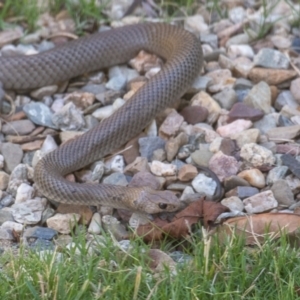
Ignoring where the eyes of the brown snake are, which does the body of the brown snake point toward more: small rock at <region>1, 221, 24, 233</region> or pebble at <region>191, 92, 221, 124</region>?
the pebble

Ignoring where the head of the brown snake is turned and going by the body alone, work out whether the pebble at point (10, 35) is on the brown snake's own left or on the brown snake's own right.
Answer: on the brown snake's own left

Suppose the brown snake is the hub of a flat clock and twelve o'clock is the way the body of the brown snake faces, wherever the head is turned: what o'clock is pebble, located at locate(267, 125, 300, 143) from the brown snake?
The pebble is roughly at 1 o'clock from the brown snake.

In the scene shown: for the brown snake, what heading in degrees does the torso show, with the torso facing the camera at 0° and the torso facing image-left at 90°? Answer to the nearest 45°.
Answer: approximately 270°

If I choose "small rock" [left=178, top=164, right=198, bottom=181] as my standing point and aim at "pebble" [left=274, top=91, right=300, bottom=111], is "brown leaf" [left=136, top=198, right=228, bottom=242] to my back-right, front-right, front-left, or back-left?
back-right

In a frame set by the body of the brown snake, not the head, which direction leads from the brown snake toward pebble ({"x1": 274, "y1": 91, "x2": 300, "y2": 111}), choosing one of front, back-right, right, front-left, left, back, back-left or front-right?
front

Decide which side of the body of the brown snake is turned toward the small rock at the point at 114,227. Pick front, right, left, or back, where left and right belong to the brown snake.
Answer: right

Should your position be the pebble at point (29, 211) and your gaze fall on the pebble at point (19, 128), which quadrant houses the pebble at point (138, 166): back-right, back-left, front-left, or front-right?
front-right

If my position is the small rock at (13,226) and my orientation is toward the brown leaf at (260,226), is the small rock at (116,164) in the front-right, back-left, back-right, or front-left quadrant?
front-left

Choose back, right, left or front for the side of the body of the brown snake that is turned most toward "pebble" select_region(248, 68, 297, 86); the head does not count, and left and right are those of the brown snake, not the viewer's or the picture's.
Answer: front

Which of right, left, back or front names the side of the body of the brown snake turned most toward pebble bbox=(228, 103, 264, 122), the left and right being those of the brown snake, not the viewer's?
front

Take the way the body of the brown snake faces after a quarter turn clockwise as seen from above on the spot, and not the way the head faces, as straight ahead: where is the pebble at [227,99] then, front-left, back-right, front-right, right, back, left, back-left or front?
left

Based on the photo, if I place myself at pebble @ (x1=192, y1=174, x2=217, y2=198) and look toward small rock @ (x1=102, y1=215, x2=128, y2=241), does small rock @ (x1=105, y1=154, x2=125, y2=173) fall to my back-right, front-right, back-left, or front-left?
front-right

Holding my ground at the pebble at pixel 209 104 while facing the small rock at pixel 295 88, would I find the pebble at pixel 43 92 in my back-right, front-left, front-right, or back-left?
back-left
